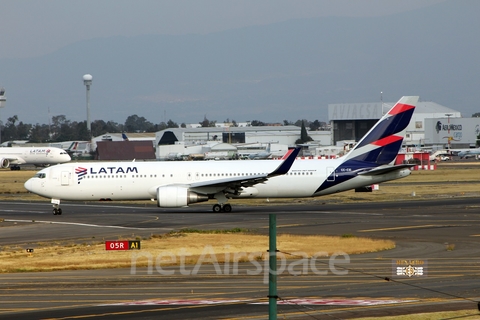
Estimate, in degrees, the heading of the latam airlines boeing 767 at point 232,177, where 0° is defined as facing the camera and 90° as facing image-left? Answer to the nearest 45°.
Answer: approximately 90°

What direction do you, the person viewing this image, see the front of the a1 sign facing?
facing the viewer

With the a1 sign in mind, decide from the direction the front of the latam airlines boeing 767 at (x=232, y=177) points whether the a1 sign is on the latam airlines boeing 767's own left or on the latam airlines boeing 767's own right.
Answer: on the latam airlines boeing 767's own left

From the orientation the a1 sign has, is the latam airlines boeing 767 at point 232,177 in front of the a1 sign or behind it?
behind

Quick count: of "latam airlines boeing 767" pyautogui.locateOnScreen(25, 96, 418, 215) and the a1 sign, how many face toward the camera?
1

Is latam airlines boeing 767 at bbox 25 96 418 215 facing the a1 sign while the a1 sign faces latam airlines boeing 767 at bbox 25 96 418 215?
no

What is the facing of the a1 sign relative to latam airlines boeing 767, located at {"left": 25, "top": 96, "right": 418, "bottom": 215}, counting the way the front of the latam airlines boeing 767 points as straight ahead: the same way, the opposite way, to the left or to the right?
to the left

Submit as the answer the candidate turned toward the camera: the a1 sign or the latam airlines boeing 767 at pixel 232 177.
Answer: the a1 sign
